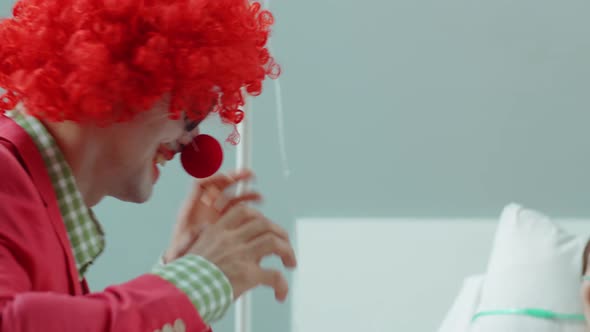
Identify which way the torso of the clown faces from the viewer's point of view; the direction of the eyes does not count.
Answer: to the viewer's right

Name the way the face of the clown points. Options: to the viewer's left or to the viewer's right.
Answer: to the viewer's right

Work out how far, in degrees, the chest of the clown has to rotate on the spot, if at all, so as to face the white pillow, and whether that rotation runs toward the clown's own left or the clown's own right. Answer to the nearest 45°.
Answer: approximately 45° to the clown's own left
